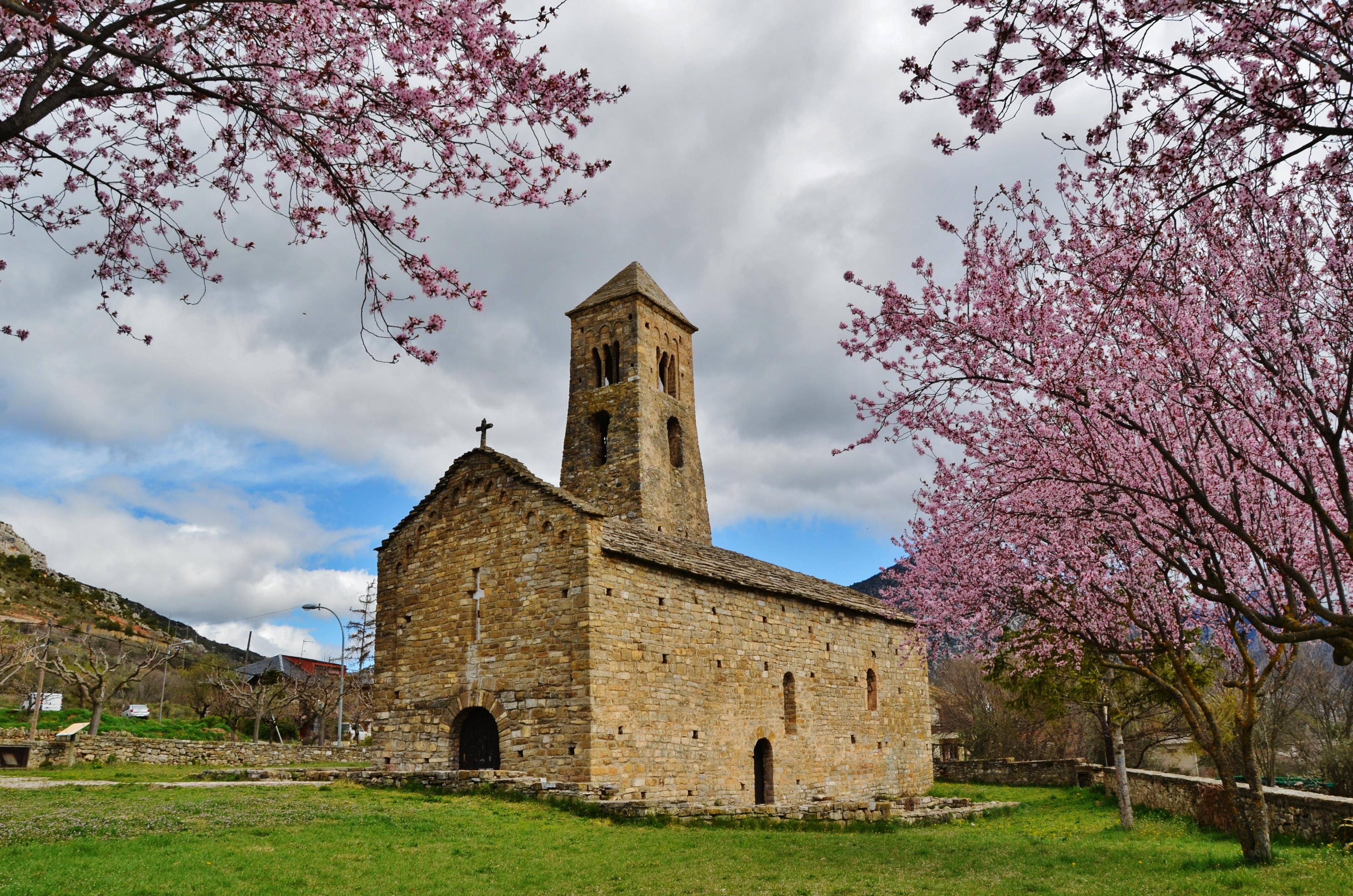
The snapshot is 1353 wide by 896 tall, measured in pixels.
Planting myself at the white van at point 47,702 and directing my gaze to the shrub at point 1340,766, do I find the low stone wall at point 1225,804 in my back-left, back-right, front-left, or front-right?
front-right

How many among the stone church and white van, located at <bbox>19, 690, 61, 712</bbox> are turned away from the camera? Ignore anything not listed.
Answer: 0

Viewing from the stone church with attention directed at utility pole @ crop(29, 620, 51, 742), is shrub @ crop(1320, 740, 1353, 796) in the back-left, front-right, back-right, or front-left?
back-right

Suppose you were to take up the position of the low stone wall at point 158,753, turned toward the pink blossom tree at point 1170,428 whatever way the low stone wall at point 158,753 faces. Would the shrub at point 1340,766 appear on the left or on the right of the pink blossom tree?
left

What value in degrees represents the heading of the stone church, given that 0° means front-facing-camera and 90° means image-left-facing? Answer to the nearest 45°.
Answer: approximately 45°

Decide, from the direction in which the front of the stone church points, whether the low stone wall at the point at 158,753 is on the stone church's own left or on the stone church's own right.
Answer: on the stone church's own right

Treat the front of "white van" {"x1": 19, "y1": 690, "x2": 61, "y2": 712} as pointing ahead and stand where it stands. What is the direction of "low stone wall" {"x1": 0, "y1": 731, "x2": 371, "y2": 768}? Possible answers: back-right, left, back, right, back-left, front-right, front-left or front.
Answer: left

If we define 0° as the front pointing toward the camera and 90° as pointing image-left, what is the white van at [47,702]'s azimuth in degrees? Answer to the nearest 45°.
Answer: approximately 90°

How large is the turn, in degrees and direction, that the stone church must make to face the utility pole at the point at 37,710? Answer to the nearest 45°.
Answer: approximately 90° to its right

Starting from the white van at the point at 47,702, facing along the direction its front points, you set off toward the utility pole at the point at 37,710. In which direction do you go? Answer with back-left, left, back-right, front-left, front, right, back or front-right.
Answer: left

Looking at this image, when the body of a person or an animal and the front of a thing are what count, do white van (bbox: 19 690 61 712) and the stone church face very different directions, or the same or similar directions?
same or similar directions

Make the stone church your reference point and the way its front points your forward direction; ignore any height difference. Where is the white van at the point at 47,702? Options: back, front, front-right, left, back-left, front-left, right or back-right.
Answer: right
